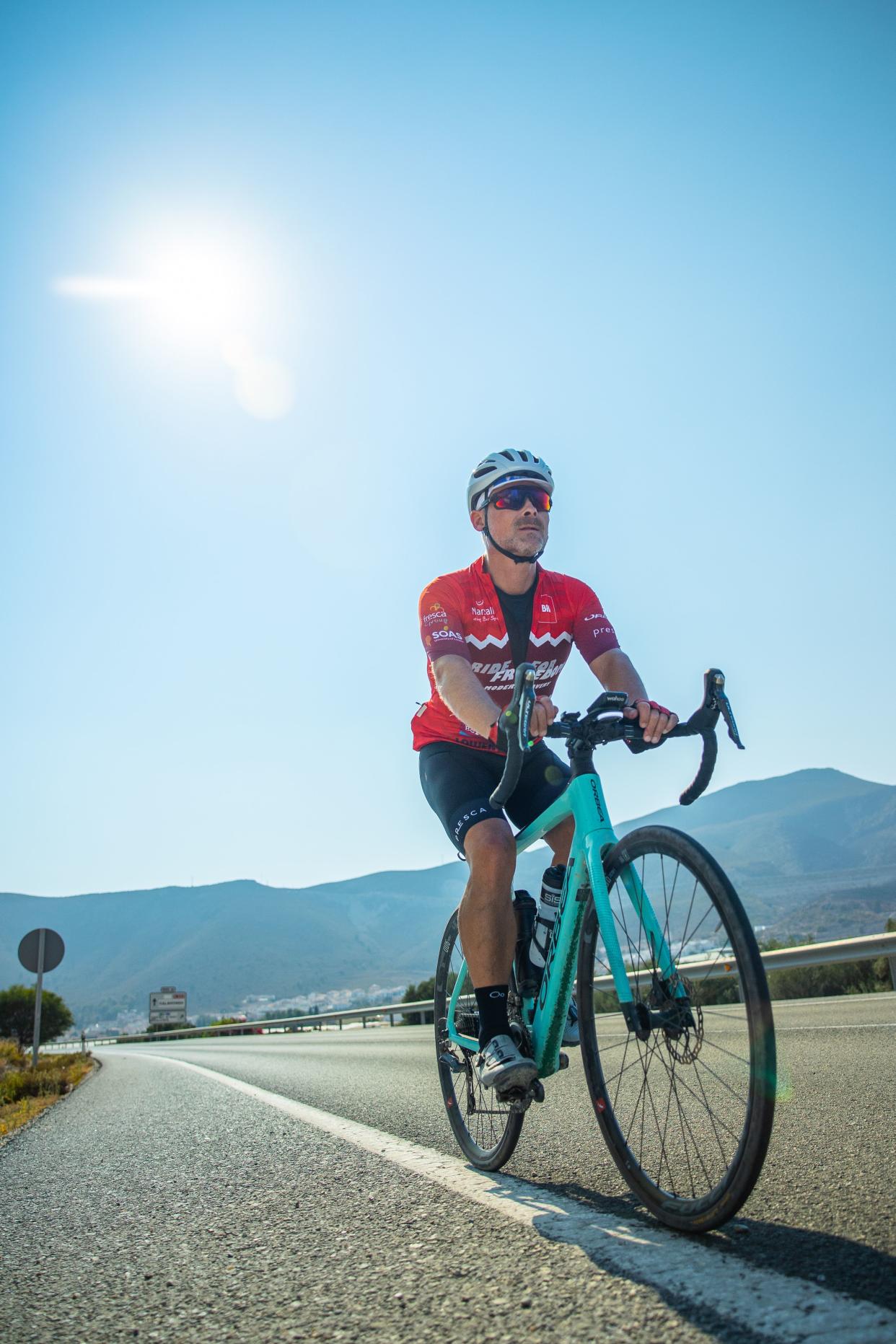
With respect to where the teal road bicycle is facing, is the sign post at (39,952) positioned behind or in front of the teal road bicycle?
behind

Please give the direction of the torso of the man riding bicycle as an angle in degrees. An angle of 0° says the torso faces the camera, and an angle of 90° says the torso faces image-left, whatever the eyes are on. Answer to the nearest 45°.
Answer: approximately 315°

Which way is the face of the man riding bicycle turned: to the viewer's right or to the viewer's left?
to the viewer's right

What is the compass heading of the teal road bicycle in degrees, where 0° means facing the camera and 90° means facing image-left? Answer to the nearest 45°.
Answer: approximately 315°

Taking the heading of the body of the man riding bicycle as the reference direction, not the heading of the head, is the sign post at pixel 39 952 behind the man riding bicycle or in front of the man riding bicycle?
behind
